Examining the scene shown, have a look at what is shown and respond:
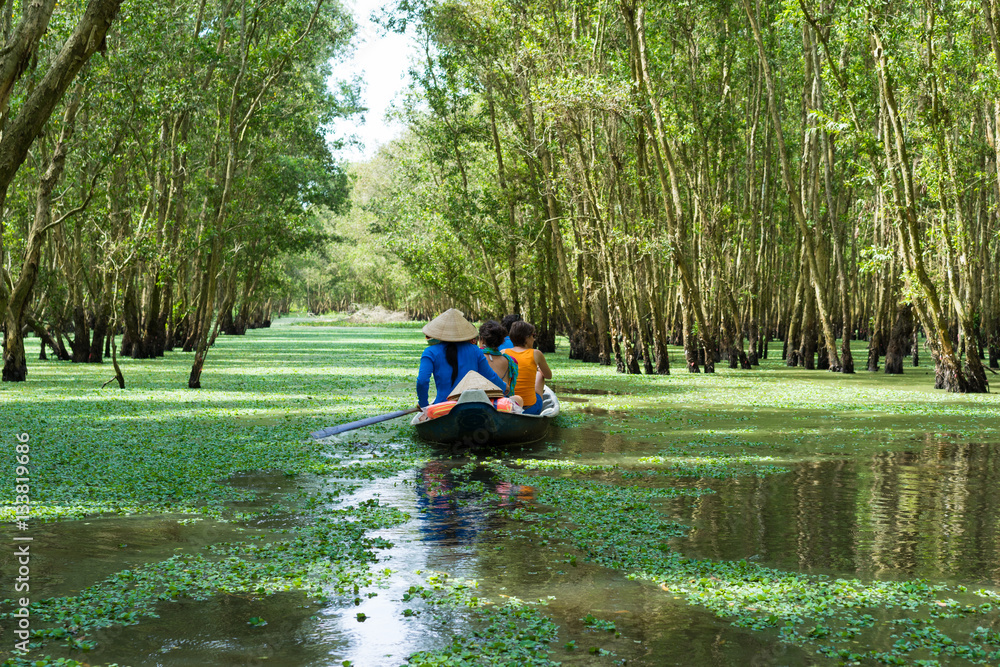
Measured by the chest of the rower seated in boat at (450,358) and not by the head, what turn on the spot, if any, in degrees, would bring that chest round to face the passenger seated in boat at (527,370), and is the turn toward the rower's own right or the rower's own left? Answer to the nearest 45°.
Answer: approximately 45° to the rower's own right

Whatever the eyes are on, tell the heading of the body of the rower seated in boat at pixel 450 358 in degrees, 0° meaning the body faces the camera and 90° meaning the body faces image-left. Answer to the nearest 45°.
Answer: approximately 180°

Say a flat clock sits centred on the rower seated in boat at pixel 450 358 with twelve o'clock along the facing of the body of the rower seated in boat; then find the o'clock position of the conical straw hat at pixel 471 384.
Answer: The conical straw hat is roughly at 5 o'clock from the rower seated in boat.

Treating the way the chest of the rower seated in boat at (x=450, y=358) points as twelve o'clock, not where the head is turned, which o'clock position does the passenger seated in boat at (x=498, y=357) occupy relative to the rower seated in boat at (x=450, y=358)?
the passenger seated in boat at (x=498, y=357) is roughly at 1 o'clock from the rower seated in boat at (x=450, y=358).

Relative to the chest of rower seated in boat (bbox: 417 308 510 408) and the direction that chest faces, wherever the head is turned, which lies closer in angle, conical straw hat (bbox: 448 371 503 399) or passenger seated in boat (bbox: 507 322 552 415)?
the passenger seated in boat
